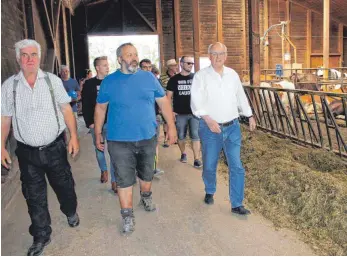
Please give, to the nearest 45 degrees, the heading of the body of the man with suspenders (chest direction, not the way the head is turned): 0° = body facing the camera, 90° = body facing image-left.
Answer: approximately 0°

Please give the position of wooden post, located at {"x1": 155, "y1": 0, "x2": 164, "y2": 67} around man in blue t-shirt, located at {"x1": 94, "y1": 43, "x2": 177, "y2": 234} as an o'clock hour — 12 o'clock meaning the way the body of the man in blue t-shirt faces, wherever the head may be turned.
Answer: The wooden post is roughly at 6 o'clock from the man in blue t-shirt.

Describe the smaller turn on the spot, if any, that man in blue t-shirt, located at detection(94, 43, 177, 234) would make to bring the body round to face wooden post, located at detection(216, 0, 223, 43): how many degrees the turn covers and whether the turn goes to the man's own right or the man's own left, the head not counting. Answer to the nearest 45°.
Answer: approximately 180°

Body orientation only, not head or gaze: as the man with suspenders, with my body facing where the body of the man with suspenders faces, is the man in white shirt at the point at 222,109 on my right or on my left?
on my left

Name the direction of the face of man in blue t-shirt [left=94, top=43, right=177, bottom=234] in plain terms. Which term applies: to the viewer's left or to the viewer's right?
to the viewer's right

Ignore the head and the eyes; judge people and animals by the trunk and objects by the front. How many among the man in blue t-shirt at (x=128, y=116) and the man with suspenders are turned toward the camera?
2

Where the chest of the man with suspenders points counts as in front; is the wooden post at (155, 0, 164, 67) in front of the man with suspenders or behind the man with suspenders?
behind

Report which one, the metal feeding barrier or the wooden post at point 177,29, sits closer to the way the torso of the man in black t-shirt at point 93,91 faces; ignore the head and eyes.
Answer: the metal feeding barrier

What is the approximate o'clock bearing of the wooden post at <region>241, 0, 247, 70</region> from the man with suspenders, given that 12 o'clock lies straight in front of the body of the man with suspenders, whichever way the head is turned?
The wooden post is roughly at 7 o'clock from the man with suspenders.

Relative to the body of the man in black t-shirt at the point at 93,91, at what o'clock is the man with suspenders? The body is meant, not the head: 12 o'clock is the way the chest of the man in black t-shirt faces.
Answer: The man with suspenders is roughly at 2 o'clock from the man in black t-shirt.
